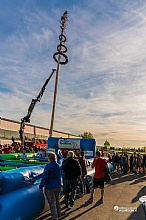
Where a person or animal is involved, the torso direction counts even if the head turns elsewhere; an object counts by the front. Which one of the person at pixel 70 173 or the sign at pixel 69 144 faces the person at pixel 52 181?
the sign

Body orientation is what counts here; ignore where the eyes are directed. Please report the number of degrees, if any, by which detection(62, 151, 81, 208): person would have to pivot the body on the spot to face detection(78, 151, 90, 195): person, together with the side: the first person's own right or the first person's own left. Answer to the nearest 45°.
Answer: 0° — they already face them

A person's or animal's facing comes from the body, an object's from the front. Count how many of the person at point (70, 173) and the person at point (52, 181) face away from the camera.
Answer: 2

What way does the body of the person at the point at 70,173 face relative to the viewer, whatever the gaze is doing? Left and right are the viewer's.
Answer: facing away from the viewer

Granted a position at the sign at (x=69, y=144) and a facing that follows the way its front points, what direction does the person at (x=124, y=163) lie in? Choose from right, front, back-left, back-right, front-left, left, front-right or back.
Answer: back-left

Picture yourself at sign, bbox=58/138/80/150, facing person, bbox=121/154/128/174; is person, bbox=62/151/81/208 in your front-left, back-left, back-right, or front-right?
back-right

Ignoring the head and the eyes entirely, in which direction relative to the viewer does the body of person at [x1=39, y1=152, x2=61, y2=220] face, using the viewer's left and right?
facing away from the viewer

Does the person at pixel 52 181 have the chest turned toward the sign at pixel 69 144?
yes

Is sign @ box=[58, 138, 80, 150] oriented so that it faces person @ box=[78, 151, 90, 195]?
yes

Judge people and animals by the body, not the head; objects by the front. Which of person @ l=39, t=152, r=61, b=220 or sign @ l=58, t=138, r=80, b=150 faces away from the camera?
the person

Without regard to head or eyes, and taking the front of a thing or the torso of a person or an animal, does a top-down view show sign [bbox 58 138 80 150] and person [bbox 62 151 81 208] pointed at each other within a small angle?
yes

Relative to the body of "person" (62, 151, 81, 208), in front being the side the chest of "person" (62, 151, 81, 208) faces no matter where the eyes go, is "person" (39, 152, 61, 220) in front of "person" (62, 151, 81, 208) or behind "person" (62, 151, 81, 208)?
behind
